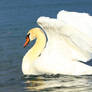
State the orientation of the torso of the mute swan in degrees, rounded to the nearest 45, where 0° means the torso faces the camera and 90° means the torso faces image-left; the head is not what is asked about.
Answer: approximately 90°
